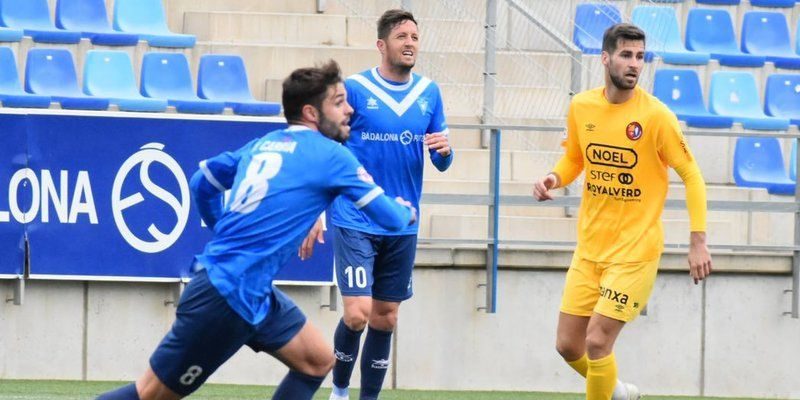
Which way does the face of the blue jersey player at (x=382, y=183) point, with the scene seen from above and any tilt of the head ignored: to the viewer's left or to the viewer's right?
to the viewer's right

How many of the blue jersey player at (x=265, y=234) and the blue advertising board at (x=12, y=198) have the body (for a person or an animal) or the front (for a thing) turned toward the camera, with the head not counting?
1

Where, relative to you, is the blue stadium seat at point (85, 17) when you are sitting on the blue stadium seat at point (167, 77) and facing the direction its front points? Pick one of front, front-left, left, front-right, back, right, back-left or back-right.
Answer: back

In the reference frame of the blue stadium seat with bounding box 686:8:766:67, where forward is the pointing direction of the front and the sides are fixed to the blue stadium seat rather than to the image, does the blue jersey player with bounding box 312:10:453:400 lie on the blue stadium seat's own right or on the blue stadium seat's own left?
on the blue stadium seat's own right

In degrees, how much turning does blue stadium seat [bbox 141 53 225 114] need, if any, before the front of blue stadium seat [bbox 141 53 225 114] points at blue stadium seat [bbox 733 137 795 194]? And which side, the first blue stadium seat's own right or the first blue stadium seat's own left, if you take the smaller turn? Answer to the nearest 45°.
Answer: approximately 45° to the first blue stadium seat's own left

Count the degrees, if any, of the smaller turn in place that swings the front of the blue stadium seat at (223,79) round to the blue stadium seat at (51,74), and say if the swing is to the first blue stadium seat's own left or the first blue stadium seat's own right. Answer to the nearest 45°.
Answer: approximately 135° to the first blue stadium seat's own right

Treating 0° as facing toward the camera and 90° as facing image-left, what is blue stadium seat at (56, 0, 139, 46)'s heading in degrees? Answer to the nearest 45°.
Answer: approximately 315°

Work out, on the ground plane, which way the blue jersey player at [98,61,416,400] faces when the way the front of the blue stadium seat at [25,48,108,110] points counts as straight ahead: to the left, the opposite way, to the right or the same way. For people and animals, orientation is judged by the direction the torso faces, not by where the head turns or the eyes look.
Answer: to the left

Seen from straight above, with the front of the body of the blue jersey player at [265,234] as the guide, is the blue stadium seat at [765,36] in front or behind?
in front

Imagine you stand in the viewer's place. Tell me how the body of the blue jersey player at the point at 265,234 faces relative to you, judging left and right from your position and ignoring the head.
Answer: facing away from the viewer and to the right of the viewer

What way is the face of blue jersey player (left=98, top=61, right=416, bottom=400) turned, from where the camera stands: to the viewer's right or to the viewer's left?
to the viewer's right
